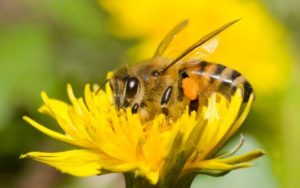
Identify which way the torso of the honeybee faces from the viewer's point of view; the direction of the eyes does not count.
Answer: to the viewer's left

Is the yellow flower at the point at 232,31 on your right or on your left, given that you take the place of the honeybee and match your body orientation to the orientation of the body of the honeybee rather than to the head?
on your right
